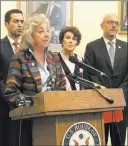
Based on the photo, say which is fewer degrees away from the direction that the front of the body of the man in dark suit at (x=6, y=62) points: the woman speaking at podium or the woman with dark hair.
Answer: the woman speaking at podium

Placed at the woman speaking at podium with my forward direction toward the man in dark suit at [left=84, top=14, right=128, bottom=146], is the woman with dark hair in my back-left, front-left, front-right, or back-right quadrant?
front-left

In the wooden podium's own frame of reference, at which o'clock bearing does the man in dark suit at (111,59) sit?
The man in dark suit is roughly at 8 o'clock from the wooden podium.

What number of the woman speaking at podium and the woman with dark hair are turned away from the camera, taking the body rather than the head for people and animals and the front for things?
0

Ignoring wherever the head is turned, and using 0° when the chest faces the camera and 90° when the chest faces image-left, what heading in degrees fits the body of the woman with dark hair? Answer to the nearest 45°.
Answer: approximately 0°

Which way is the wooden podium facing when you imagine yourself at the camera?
facing the viewer and to the right of the viewer

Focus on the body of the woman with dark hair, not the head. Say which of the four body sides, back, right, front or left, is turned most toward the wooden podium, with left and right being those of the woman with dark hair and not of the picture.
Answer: front

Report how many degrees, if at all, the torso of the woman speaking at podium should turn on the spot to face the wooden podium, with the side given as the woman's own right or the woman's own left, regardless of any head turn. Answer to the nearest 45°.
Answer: approximately 45° to the woman's own right

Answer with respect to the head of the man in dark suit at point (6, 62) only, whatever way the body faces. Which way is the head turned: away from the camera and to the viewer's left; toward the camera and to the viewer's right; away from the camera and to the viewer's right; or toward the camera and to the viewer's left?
toward the camera and to the viewer's right

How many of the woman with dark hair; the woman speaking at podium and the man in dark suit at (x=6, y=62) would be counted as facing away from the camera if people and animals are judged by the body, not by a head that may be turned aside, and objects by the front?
0

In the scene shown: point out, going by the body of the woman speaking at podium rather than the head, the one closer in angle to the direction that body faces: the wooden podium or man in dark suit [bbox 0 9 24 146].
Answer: the wooden podium

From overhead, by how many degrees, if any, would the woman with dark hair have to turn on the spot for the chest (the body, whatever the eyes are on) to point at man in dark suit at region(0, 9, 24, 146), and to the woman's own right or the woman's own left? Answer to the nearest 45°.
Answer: approximately 45° to the woman's own right

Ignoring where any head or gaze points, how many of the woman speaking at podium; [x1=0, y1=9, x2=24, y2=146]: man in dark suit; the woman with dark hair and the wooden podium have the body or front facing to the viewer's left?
0
